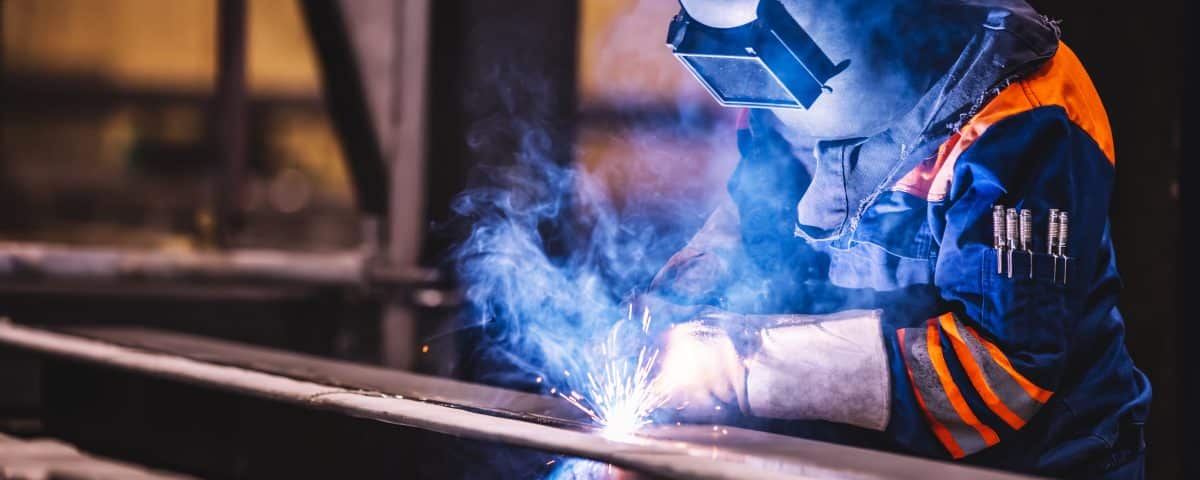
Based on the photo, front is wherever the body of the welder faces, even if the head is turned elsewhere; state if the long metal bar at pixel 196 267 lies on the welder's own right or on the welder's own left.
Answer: on the welder's own right

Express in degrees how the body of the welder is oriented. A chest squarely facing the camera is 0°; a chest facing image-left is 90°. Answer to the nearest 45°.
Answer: approximately 45°

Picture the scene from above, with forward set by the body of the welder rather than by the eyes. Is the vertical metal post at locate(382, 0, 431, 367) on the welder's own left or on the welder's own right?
on the welder's own right

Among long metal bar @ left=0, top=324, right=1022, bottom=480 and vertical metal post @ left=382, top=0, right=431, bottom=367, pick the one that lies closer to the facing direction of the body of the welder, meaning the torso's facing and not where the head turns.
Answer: the long metal bar

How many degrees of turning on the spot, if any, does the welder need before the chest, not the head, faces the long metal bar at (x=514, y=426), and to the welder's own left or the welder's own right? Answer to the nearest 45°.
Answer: approximately 45° to the welder's own right

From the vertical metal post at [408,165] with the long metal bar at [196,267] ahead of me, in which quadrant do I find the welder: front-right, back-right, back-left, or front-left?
back-left

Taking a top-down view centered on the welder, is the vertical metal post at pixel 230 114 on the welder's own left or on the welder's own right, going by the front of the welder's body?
on the welder's own right
